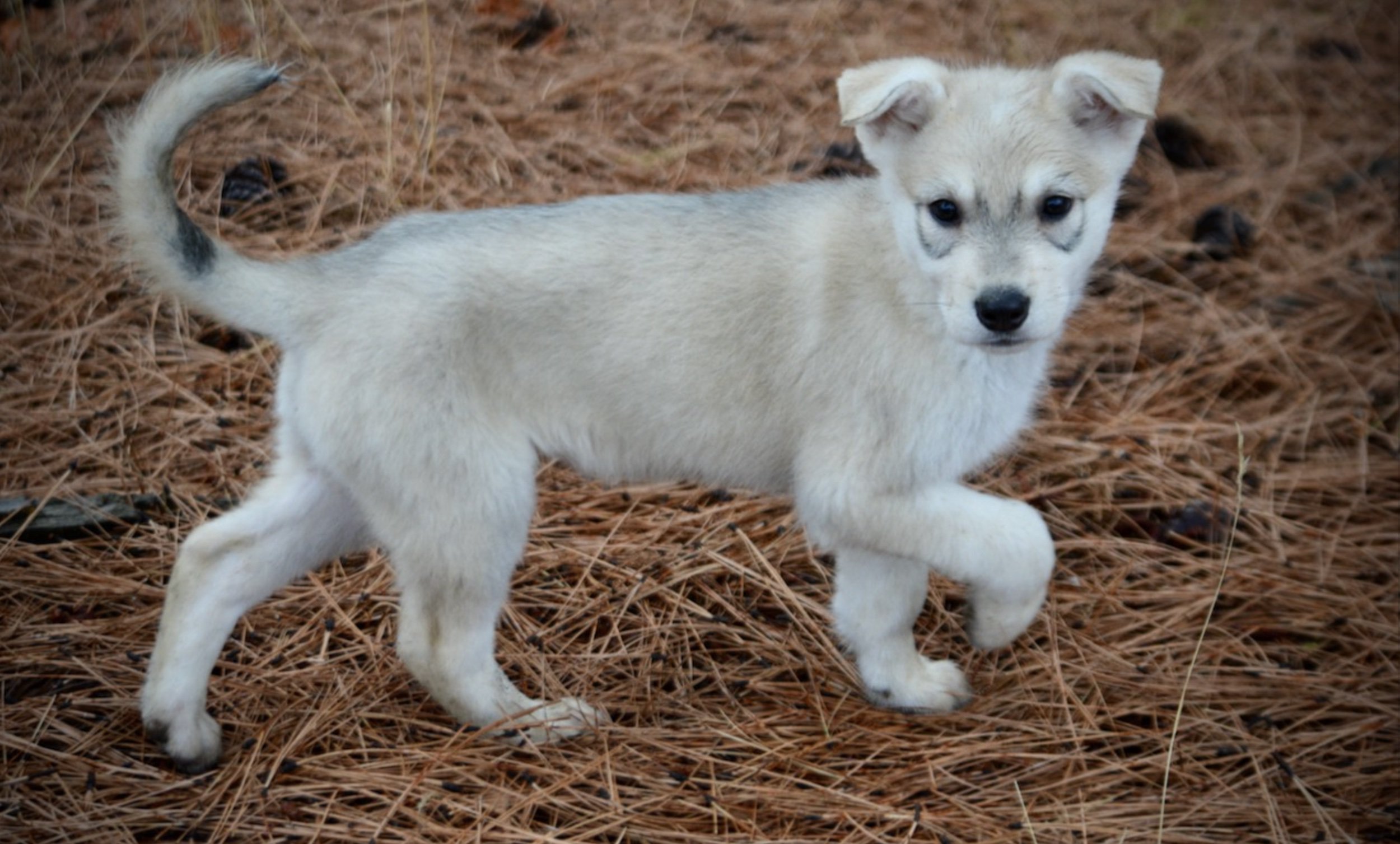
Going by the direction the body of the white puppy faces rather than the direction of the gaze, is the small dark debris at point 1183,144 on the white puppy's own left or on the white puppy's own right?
on the white puppy's own left

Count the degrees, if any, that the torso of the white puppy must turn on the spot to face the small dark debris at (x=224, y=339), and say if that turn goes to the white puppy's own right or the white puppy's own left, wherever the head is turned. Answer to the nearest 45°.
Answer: approximately 135° to the white puppy's own left

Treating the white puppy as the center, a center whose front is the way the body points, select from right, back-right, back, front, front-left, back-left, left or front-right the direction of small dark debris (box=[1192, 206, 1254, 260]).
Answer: front-left

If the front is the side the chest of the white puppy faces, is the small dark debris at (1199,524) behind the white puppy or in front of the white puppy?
in front

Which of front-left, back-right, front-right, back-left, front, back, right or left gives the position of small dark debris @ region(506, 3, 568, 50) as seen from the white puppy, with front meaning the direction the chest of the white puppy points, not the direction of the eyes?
left

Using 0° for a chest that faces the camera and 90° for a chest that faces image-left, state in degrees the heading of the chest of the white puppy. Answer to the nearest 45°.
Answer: approximately 270°

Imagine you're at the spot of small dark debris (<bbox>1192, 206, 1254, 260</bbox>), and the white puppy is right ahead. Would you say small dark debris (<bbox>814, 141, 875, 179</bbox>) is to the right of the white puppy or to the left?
right

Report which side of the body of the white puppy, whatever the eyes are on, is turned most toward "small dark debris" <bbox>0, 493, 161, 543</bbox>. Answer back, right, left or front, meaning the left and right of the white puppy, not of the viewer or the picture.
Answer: back

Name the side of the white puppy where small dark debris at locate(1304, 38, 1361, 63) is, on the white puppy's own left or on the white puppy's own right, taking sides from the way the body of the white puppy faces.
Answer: on the white puppy's own left
